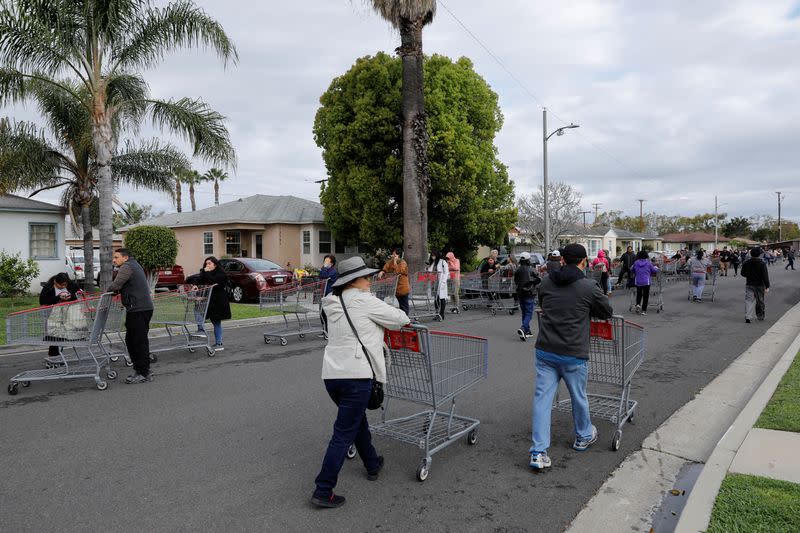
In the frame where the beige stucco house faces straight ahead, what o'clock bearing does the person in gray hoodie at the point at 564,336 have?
The person in gray hoodie is roughly at 12 o'clock from the beige stucco house.

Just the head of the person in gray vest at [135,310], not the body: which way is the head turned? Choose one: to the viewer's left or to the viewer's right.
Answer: to the viewer's left

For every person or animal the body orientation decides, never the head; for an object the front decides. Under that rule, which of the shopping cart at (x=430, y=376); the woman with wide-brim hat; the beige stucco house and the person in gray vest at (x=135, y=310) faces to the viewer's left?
the person in gray vest

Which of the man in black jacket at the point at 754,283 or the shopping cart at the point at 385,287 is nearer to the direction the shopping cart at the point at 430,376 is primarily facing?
the man in black jacket

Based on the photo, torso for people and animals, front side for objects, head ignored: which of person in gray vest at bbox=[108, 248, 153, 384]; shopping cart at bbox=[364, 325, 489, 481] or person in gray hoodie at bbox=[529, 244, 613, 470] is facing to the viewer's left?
person in gray vest at bbox=[108, 248, 153, 384]

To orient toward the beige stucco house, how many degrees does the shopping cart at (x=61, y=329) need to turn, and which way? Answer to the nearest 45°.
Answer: approximately 135° to its right

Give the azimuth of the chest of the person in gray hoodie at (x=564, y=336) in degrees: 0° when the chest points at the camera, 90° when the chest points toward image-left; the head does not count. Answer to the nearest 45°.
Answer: approximately 225°

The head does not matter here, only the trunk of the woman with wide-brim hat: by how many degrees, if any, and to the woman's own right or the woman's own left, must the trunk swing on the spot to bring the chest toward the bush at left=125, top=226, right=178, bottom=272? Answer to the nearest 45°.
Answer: approximately 90° to the woman's own left

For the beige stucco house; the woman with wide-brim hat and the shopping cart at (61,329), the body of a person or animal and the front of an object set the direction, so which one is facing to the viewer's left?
the shopping cart
